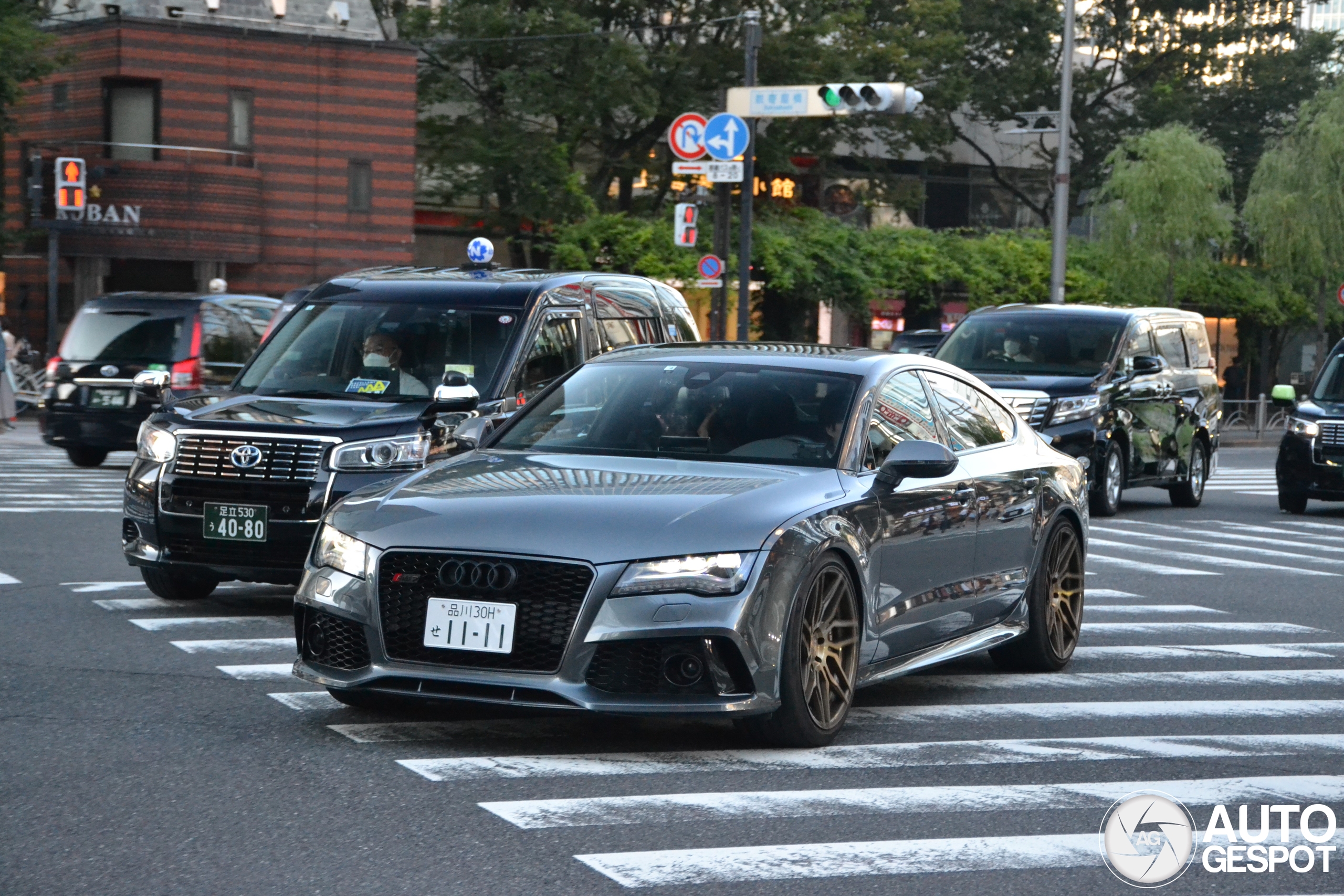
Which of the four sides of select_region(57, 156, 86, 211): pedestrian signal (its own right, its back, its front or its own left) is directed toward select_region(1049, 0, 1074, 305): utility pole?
left

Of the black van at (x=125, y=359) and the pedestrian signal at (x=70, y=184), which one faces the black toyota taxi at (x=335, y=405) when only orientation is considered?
the pedestrian signal

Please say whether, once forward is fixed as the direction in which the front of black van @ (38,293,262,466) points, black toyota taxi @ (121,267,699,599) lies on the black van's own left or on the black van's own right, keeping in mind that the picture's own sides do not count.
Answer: on the black van's own right

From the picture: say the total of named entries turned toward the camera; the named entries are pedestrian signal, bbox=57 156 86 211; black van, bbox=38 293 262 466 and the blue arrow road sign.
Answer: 2

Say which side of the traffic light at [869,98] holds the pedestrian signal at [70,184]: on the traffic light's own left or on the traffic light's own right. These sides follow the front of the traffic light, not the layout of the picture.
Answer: on the traffic light's own right

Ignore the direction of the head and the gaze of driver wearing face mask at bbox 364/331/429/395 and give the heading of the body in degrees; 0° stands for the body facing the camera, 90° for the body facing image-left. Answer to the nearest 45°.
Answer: approximately 45°

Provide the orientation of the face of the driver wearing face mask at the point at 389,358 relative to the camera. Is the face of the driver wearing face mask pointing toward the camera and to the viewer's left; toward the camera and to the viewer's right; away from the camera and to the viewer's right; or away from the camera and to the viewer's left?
toward the camera and to the viewer's left

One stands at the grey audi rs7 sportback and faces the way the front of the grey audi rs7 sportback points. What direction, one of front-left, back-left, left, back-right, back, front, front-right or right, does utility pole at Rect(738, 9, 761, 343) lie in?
back-right

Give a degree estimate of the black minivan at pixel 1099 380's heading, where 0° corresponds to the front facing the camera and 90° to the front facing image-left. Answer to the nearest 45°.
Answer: approximately 45°

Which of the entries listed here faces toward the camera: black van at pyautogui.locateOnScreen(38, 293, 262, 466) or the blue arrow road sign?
the blue arrow road sign

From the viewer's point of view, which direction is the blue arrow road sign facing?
toward the camera

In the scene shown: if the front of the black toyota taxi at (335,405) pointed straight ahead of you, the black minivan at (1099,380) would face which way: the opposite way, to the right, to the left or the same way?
the same way

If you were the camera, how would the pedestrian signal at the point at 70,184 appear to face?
facing the viewer

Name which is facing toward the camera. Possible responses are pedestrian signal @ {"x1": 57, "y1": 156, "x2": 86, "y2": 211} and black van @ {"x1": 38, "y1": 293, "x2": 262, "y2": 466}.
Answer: the pedestrian signal

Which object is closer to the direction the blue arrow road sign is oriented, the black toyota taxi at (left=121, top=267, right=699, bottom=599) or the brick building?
the black toyota taxi

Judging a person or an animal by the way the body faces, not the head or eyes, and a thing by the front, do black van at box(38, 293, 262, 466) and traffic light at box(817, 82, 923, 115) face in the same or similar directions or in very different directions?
very different directions

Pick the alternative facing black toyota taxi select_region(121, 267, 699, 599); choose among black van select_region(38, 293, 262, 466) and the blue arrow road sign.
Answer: the blue arrow road sign
